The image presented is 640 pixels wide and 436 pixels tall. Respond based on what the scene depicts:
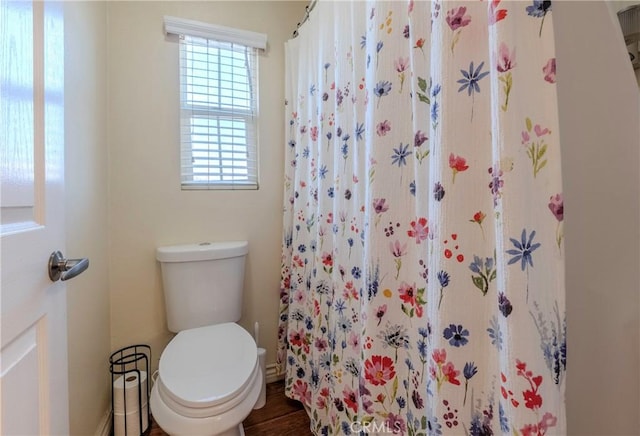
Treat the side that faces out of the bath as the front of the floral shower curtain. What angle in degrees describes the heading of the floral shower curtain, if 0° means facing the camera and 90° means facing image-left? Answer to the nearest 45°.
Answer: approximately 45°

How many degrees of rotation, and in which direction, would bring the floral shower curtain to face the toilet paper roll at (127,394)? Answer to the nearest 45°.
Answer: approximately 45° to its right

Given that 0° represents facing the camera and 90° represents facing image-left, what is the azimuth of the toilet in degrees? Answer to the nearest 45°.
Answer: approximately 0°

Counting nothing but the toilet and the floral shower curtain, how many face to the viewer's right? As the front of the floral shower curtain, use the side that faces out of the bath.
0
